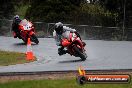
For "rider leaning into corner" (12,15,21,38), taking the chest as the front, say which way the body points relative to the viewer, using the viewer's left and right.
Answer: facing the viewer
